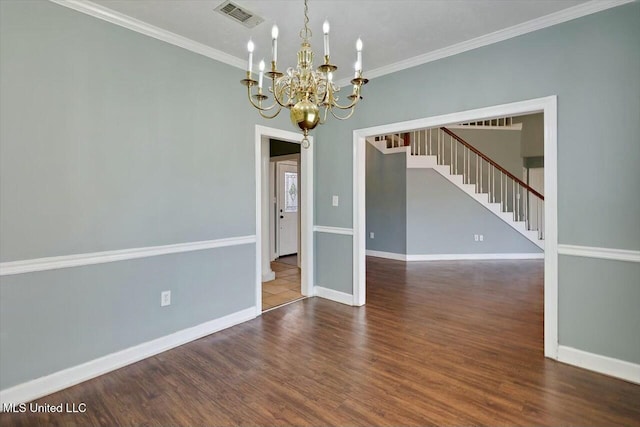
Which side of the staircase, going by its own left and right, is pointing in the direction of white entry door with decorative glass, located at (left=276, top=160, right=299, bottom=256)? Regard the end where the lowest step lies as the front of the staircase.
back

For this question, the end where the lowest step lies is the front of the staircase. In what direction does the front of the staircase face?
to the viewer's right
